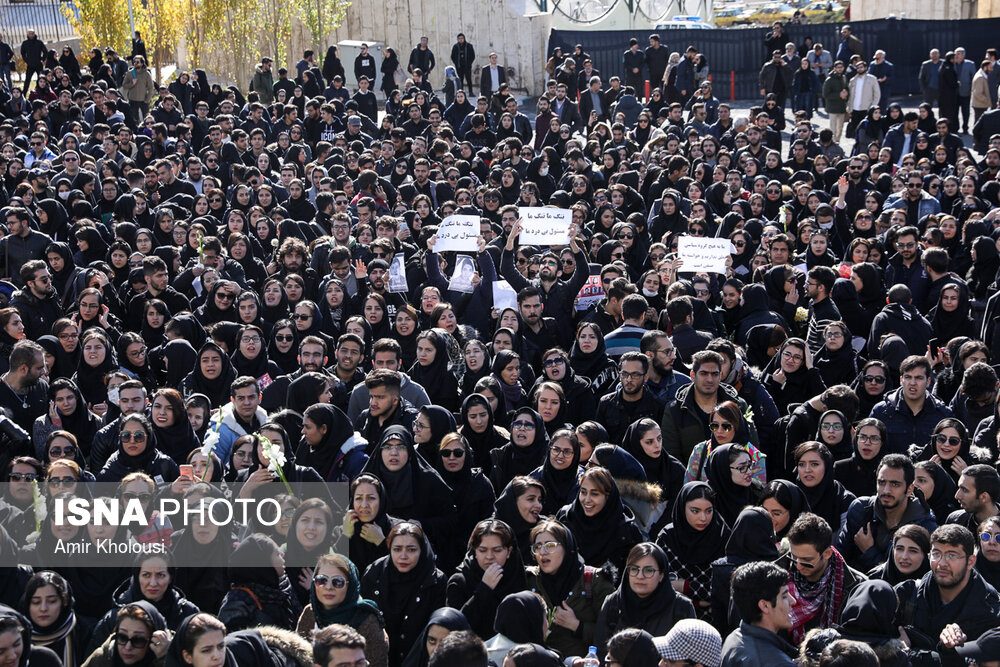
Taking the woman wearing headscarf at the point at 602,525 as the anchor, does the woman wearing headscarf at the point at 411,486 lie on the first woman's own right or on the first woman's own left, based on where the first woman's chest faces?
on the first woman's own right

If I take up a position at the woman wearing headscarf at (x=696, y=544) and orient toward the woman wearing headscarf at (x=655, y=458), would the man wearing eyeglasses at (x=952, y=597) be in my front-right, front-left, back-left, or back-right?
back-right

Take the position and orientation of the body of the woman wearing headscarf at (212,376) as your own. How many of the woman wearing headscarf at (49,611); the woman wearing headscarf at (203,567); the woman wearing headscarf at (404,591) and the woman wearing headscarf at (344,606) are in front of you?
4

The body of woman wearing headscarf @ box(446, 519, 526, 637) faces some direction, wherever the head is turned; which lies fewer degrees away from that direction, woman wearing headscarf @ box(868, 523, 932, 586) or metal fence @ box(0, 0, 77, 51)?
the woman wearing headscarf

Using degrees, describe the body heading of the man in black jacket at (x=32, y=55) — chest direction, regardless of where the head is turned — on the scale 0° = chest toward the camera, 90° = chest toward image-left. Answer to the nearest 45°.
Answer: approximately 0°

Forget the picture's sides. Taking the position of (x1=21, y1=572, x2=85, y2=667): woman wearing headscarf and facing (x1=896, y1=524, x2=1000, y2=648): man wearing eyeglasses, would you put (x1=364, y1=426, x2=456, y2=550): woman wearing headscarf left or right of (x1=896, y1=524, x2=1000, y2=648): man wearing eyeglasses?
left

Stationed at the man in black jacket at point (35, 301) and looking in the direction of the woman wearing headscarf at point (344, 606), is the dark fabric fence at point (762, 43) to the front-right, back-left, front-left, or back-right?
back-left

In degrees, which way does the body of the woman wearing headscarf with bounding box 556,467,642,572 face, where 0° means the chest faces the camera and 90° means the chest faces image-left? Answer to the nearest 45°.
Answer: approximately 45°

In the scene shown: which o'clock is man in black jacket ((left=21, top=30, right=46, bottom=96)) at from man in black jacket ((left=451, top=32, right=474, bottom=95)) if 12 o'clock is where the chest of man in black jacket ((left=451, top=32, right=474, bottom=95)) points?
man in black jacket ((left=21, top=30, right=46, bottom=96)) is roughly at 3 o'clock from man in black jacket ((left=451, top=32, right=474, bottom=95)).

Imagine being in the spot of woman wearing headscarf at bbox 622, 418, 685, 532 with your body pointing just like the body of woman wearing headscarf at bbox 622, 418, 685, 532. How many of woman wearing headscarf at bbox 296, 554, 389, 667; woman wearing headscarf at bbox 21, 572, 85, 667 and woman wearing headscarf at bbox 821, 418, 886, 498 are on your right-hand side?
2
